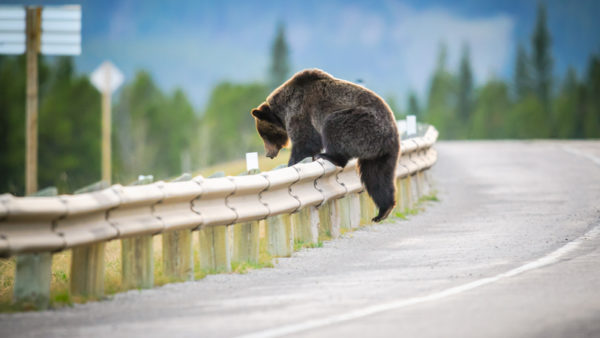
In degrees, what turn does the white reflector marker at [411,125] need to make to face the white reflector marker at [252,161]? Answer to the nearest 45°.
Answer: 0° — it already faces it

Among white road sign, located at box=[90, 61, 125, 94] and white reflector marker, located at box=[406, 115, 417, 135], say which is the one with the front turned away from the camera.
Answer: the white road sign

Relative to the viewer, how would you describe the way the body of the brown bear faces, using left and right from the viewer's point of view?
facing to the left of the viewer

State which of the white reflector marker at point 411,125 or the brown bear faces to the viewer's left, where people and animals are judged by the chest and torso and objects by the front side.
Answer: the brown bear

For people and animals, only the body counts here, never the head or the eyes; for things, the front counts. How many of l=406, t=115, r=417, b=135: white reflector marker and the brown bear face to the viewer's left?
1

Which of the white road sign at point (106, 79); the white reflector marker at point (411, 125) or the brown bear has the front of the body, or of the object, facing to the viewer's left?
the brown bear

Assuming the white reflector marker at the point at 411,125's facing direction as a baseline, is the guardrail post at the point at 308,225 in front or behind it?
in front

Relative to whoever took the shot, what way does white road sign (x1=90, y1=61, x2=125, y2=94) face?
facing away from the viewer

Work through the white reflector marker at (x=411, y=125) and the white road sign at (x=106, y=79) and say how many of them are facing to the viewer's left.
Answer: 0

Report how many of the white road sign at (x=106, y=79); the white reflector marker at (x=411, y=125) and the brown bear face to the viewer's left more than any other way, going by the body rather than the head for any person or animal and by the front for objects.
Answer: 1
